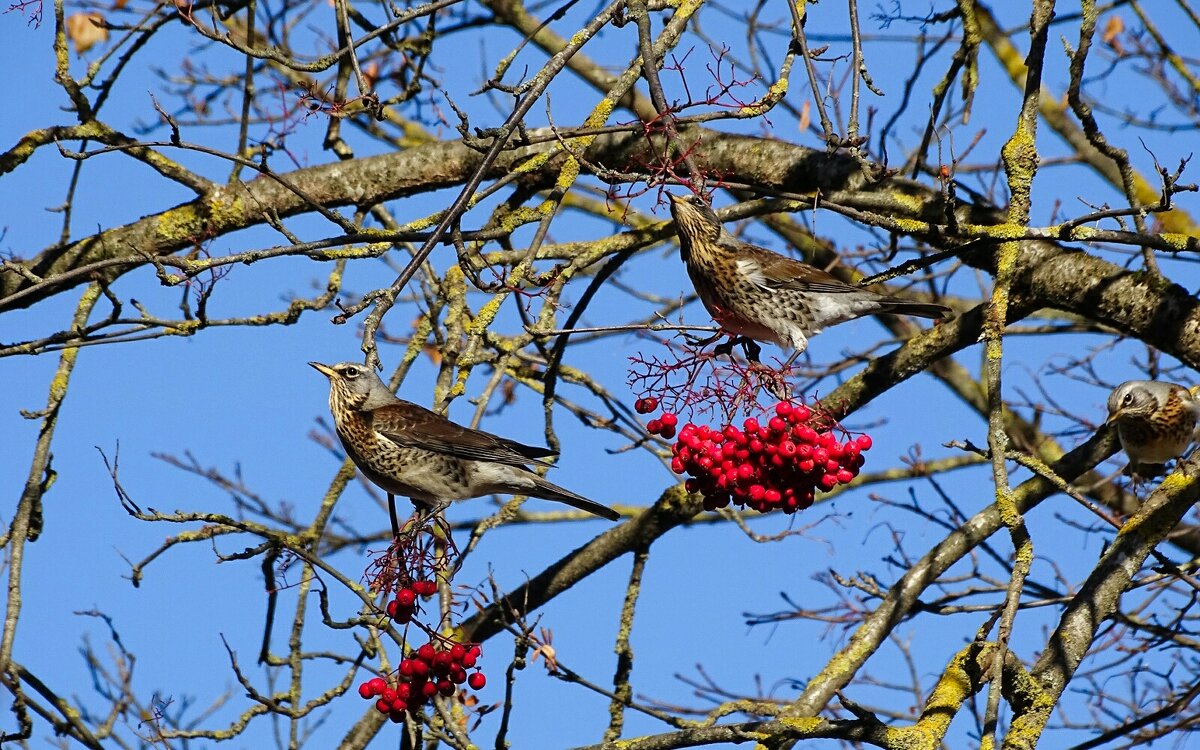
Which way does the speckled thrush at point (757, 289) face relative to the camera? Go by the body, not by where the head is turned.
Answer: to the viewer's left

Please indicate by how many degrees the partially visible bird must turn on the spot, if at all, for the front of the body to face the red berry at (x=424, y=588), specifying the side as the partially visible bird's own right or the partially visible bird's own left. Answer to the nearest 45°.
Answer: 0° — it already faces it

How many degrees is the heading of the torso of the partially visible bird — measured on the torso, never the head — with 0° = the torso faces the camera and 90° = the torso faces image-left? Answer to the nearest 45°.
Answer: approximately 45°

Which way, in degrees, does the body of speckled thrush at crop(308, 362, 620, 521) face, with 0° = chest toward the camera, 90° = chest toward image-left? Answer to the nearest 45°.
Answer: approximately 90°

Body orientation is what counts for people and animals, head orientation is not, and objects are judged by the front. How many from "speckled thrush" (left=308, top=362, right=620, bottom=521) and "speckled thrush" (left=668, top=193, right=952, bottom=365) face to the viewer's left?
2
